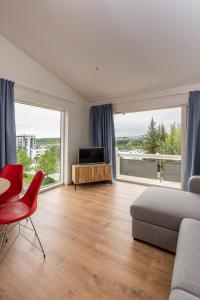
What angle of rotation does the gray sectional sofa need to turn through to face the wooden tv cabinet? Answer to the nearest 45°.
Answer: approximately 45° to its right

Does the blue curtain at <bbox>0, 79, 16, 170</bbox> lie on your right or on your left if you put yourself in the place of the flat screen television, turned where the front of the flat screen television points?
on your right

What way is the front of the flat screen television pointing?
toward the camera

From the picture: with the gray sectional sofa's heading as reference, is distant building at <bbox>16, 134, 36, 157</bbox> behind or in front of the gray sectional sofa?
in front

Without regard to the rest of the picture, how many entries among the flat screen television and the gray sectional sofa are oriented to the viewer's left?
1

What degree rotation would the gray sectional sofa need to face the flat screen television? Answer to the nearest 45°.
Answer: approximately 45° to its right

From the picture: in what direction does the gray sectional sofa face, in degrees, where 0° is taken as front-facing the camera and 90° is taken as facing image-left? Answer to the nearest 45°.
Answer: approximately 90°

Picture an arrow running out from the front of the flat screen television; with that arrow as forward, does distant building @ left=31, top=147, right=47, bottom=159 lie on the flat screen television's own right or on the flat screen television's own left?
on the flat screen television's own right

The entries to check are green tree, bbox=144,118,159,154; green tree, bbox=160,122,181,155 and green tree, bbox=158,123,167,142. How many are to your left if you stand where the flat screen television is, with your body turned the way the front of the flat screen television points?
3

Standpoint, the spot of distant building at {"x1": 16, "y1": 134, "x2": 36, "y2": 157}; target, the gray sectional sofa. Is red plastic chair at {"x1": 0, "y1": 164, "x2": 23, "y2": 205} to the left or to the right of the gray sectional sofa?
right

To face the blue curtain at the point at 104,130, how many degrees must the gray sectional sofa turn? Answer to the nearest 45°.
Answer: approximately 45° to its right

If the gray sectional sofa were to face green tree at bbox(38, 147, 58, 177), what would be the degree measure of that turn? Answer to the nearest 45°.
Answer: approximately 45° to its right

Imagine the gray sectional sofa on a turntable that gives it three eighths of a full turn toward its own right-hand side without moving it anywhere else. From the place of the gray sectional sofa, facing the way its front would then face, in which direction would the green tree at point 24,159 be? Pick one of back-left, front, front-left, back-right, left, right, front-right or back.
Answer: back-left

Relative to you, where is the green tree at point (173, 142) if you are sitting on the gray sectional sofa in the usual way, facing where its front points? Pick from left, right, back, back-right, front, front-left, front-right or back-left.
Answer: right

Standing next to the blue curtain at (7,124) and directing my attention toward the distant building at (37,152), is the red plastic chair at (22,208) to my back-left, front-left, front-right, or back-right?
back-right
